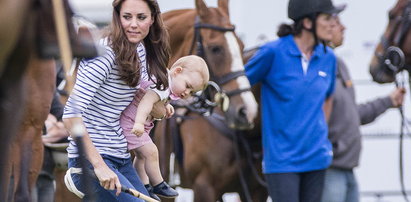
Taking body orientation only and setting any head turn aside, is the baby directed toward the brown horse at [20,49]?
no

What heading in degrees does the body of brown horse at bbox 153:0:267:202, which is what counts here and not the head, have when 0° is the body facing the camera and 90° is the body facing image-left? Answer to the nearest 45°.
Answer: approximately 315°

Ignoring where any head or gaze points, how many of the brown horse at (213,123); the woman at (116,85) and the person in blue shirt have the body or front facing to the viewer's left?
0

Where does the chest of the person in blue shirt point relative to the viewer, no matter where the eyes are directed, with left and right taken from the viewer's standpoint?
facing the viewer and to the right of the viewer

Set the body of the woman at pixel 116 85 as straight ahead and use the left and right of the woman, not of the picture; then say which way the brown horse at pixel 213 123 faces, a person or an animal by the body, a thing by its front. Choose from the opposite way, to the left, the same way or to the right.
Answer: the same way

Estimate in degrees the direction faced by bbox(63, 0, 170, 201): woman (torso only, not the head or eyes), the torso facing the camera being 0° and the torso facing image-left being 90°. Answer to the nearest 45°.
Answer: approximately 315°

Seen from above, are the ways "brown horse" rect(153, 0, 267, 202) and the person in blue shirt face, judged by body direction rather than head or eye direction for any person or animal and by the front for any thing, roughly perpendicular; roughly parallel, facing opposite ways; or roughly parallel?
roughly parallel

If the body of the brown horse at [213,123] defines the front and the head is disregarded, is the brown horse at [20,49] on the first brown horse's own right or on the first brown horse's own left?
on the first brown horse's own right
